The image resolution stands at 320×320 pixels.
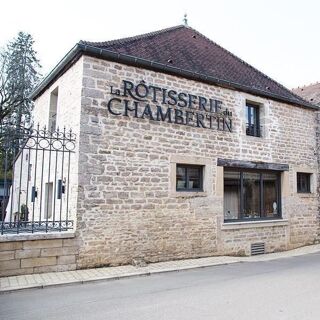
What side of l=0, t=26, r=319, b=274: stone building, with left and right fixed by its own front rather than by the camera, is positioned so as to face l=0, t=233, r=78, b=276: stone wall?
right
